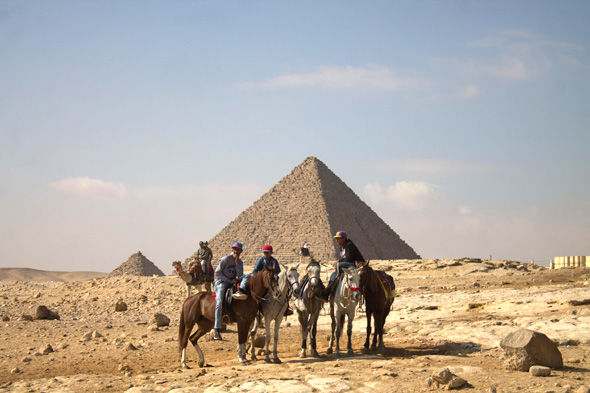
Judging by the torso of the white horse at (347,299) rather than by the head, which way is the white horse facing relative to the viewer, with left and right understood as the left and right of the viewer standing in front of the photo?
facing the viewer

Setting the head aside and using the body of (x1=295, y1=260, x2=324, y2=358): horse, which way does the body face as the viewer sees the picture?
toward the camera

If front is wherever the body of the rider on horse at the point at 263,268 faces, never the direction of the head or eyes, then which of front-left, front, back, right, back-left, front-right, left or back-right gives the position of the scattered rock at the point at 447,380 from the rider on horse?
front-left

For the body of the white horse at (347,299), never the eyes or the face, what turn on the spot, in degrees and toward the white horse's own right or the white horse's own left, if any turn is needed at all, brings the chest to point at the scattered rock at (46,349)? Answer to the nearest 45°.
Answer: approximately 90° to the white horse's own right

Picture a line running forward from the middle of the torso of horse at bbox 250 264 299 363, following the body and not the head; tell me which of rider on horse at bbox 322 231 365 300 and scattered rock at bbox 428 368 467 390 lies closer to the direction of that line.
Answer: the scattered rock

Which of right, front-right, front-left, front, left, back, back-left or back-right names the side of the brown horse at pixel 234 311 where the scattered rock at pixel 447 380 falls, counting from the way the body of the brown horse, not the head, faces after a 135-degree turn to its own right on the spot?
left

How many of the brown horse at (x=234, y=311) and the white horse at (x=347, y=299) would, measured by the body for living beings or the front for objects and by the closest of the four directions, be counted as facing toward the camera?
1

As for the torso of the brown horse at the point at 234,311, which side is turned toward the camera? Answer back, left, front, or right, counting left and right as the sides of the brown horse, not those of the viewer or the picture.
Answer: right

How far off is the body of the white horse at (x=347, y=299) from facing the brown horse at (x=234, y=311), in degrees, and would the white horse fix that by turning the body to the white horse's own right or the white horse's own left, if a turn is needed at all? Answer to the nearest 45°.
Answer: approximately 90° to the white horse's own right

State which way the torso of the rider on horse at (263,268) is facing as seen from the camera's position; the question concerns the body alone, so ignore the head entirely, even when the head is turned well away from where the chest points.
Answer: toward the camera

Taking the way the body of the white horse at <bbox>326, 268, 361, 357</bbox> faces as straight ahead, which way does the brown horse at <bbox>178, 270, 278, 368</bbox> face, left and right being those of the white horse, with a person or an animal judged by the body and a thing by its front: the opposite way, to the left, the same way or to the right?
to the left
